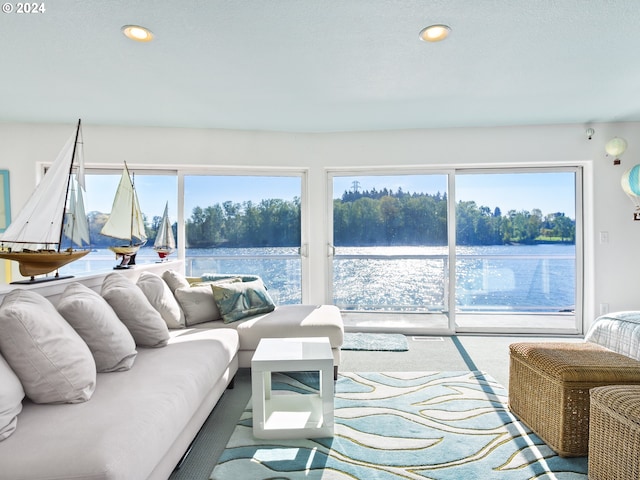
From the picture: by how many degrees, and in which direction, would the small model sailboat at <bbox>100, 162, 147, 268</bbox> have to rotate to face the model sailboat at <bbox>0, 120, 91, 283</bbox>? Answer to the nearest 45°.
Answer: approximately 135° to its right

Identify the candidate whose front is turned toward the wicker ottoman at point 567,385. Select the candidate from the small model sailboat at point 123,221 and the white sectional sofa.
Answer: the white sectional sofa

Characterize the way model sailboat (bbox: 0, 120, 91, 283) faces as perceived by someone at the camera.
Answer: facing away from the viewer and to the right of the viewer

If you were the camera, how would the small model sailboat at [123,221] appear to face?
facing away from the viewer and to the right of the viewer

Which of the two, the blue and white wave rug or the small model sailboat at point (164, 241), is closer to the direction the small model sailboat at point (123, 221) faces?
the small model sailboat

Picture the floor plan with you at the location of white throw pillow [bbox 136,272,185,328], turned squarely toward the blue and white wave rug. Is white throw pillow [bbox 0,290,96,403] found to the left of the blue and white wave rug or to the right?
right

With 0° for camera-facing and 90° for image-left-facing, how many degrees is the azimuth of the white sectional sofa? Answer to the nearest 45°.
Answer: approximately 270°

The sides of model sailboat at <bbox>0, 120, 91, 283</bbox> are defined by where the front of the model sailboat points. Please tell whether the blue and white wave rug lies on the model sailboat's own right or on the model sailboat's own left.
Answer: on the model sailboat's own right
